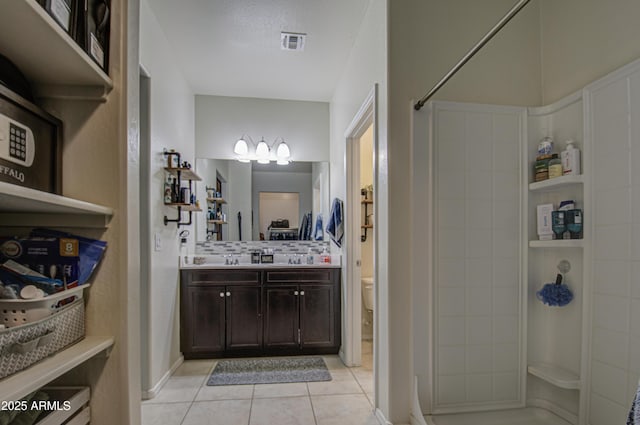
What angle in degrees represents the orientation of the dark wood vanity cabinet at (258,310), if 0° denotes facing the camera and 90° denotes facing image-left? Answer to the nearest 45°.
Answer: approximately 0°
